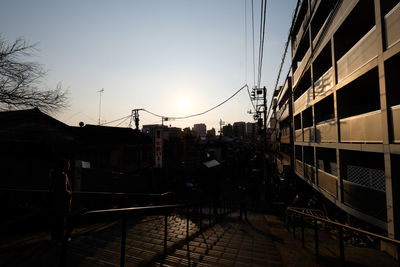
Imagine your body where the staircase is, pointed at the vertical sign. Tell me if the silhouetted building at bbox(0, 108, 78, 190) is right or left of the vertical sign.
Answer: left

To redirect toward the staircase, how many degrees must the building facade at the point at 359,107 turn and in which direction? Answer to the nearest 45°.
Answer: approximately 45° to its left

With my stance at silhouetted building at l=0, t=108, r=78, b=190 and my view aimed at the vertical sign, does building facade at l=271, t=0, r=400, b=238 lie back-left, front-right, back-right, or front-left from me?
front-right

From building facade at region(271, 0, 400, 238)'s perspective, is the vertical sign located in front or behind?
in front

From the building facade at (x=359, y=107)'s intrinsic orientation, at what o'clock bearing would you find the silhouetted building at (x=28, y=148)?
The silhouetted building is roughly at 11 o'clock from the building facade.

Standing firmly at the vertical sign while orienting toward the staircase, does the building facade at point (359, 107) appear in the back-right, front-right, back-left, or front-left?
front-left

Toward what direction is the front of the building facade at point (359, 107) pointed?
to the viewer's left

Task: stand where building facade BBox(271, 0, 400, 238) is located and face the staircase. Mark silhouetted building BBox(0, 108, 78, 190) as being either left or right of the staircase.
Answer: right
